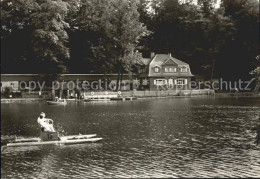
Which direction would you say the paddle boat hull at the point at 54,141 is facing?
to the viewer's right
